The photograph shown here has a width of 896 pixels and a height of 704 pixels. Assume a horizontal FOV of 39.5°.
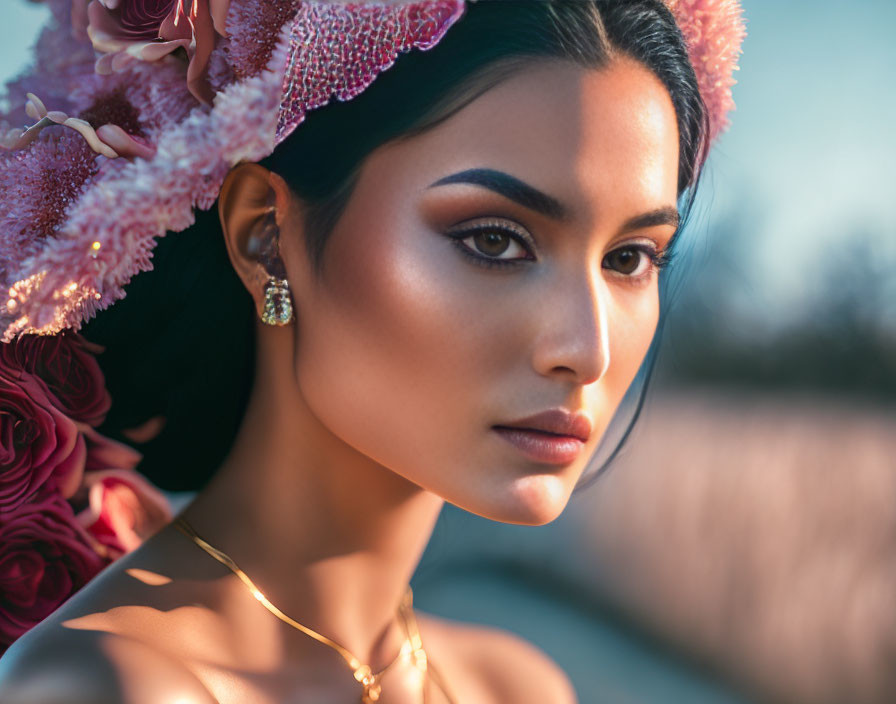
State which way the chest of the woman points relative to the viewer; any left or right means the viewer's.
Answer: facing the viewer and to the right of the viewer
